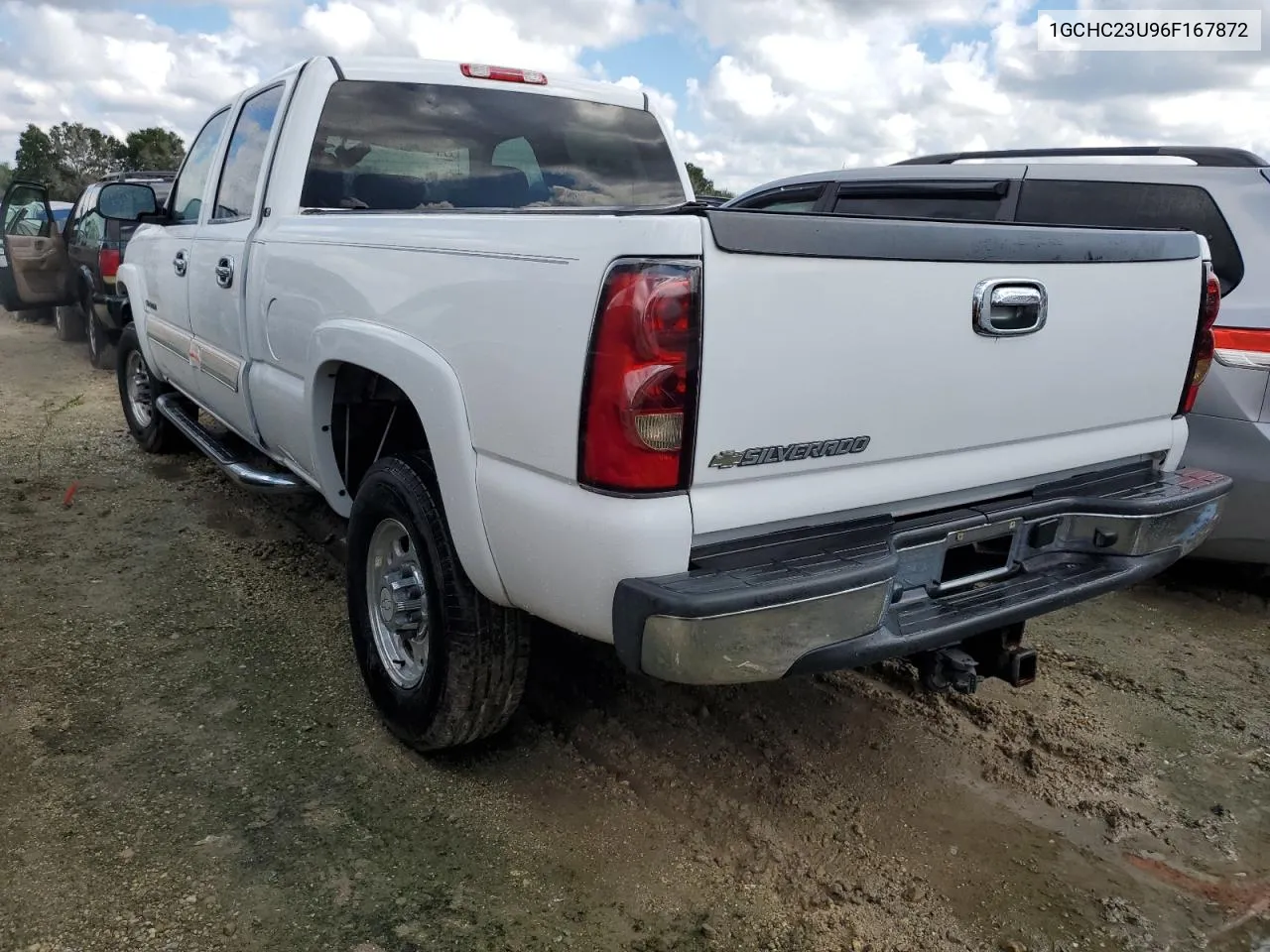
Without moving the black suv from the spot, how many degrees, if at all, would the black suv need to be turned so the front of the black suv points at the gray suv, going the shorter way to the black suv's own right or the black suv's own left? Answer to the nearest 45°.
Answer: approximately 180°

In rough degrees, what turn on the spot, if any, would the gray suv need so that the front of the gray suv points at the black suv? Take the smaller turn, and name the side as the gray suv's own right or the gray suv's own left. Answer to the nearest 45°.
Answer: approximately 45° to the gray suv's own left

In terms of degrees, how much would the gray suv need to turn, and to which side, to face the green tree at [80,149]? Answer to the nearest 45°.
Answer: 0° — it already faces it

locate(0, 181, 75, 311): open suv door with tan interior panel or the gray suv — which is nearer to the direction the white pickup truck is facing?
the open suv door with tan interior panel

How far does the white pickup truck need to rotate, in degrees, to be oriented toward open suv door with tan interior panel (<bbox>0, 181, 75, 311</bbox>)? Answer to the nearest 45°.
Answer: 0° — it already faces it

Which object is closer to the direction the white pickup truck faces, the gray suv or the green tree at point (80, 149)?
the green tree

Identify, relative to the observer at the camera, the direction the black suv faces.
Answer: facing away from the viewer and to the left of the viewer

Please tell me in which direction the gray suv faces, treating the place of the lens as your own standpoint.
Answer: facing away from the viewer and to the left of the viewer

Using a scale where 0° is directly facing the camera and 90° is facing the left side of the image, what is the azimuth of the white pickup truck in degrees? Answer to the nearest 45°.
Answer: approximately 135°
